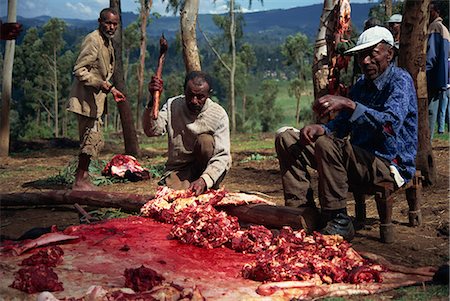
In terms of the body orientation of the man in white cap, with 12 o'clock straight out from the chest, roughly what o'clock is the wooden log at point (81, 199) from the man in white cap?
The wooden log is roughly at 2 o'clock from the man in white cap.

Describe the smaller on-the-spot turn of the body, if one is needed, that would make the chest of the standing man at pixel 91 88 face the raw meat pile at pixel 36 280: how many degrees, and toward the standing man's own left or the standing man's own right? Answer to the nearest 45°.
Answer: approximately 45° to the standing man's own right

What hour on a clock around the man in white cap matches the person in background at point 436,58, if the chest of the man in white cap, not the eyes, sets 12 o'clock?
The person in background is roughly at 5 o'clock from the man in white cap.

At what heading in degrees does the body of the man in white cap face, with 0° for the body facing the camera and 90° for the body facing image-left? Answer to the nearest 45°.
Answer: approximately 45°

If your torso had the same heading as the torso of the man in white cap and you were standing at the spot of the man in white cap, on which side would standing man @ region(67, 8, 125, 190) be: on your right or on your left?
on your right

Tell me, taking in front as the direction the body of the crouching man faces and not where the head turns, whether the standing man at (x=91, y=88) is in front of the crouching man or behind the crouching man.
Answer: behind

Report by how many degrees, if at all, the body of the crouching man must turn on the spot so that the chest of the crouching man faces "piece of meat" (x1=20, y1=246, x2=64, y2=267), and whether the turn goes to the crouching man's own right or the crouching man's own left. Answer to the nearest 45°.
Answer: approximately 45° to the crouching man's own right

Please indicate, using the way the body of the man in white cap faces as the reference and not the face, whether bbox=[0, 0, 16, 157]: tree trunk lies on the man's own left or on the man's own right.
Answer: on the man's own right

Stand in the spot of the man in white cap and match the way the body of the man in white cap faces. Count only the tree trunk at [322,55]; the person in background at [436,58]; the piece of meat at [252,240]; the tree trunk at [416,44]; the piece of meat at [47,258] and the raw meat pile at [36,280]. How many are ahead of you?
3

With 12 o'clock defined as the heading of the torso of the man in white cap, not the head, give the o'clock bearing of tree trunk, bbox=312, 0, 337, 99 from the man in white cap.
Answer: The tree trunk is roughly at 4 o'clock from the man in white cap.

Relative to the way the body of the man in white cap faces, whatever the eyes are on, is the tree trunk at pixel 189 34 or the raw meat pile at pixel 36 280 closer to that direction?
the raw meat pile
